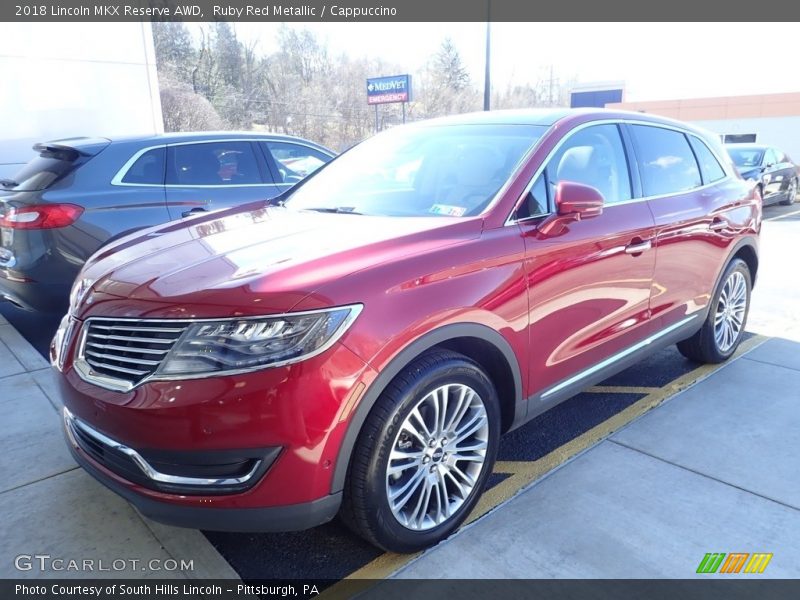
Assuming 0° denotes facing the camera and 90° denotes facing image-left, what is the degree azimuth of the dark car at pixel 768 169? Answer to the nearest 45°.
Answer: approximately 45°

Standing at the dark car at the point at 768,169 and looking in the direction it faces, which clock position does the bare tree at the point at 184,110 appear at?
The bare tree is roughly at 2 o'clock from the dark car.

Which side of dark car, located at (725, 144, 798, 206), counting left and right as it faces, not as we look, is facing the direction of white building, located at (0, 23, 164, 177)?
front

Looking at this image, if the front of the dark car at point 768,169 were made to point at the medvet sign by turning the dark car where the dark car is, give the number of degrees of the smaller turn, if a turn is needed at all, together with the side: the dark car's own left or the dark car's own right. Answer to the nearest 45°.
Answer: approximately 90° to the dark car's own right

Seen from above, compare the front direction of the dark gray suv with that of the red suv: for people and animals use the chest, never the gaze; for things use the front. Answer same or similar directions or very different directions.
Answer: very different directions

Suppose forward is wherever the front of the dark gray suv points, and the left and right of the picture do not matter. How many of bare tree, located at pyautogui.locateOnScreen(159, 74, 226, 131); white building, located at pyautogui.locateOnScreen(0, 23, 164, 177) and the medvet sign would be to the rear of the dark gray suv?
0

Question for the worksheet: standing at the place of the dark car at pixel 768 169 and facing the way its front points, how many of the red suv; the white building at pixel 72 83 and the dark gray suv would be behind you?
0

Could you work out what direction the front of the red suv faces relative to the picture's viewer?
facing the viewer and to the left of the viewer

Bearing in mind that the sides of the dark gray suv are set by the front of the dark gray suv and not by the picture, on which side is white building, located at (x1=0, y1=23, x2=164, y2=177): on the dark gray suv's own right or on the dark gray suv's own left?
on the dark gray suv's own left

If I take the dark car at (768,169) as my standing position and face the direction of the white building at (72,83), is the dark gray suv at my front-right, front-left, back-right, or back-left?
front-left

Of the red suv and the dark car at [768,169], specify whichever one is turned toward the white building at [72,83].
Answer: the dark car

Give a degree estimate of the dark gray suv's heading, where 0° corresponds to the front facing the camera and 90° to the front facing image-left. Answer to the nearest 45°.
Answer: approximately 225°

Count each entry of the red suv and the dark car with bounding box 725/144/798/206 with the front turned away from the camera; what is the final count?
0

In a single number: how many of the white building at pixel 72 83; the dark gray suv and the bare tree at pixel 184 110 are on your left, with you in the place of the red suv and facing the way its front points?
0

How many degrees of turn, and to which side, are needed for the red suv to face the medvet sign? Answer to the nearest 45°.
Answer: approximately 135° to its right

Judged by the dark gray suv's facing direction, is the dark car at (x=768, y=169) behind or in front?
in front

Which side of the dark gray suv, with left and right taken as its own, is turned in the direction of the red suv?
right
